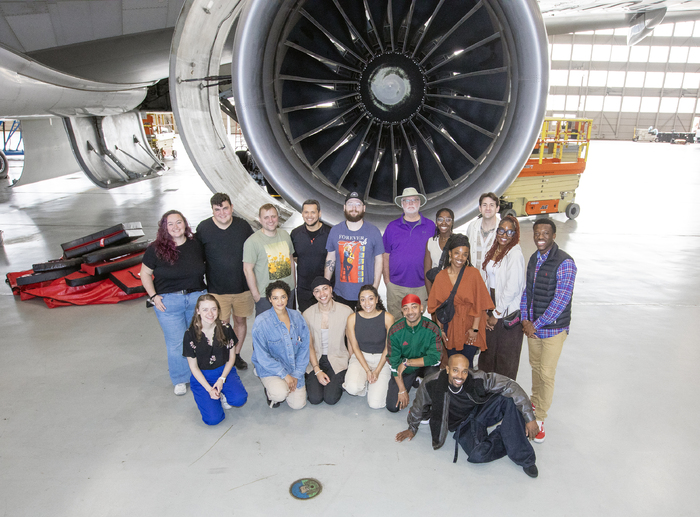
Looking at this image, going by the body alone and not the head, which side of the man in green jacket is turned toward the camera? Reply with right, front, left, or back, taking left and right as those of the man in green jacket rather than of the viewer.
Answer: front

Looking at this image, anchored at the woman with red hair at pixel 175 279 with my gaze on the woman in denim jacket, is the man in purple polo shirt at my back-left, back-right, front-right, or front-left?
front-left

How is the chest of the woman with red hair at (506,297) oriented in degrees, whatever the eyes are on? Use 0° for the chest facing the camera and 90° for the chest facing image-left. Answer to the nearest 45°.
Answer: approximately 45°

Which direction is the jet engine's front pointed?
toward the camera

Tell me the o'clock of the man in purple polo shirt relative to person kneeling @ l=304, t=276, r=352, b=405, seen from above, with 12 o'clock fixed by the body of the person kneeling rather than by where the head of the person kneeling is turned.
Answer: The man in purple polo shirt is roughly at 8 o'clock from the person kneeling.

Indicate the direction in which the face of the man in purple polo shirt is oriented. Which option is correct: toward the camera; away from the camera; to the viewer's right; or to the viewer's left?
toward the camera

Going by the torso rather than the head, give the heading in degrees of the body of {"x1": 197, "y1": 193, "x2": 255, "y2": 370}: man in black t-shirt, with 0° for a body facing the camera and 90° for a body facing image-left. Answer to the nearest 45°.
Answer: approximately 0°

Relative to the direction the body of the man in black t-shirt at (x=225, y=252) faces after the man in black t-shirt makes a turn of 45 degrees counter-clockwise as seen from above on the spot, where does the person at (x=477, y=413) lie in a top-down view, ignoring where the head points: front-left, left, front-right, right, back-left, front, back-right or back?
front

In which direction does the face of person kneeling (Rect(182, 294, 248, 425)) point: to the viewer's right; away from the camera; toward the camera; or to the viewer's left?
toward the camera

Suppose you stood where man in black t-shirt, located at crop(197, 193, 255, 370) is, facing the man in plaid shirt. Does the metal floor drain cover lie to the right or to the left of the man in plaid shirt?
right

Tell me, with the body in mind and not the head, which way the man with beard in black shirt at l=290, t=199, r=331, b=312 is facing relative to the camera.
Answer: toward the camera

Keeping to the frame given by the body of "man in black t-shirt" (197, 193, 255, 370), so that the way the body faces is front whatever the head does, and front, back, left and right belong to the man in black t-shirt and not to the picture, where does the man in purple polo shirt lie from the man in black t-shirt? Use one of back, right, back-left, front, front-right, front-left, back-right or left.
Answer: left
